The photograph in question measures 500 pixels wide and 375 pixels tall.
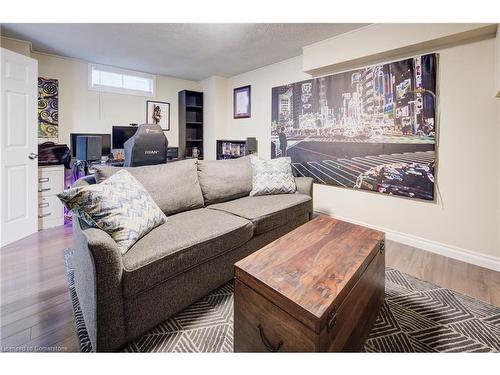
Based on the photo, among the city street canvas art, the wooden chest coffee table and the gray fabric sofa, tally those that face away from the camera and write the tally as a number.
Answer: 0

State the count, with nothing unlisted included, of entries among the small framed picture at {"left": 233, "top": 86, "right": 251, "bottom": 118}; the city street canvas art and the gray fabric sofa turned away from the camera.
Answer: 0

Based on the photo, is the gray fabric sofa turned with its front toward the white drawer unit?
no

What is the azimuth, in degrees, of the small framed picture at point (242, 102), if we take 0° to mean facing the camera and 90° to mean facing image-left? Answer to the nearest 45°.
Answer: approximately 45°

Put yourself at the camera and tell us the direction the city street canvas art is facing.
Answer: facing the viewer and to the left of the viewer

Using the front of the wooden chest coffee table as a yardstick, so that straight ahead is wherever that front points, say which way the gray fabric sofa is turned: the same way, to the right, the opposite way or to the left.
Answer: the same way

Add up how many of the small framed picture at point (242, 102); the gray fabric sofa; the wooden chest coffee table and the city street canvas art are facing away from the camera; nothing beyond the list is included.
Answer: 0

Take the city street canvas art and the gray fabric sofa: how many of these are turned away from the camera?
0

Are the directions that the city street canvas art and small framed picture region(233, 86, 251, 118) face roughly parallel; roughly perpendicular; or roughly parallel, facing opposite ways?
roughly parallel

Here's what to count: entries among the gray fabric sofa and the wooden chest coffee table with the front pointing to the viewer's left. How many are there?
0

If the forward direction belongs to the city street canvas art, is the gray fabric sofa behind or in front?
in front

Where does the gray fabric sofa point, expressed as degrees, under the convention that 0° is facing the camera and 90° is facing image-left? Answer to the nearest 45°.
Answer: approximately 315°

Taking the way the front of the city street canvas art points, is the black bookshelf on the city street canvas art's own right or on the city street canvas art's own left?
on the city street canvas art's own right

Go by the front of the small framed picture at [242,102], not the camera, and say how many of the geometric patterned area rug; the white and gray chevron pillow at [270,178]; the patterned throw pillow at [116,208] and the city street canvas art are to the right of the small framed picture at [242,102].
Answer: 0
